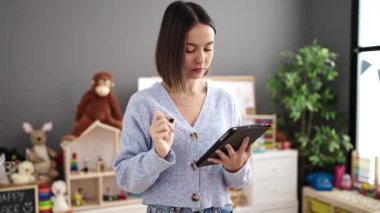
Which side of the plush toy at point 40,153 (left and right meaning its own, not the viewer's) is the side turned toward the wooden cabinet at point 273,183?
left

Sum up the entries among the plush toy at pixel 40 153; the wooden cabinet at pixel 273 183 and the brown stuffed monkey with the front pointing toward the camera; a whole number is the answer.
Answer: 3

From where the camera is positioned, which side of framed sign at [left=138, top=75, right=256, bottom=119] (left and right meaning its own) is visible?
front

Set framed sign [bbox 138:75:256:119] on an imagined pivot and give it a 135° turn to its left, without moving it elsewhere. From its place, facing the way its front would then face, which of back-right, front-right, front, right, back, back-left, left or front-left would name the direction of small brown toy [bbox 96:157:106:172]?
back

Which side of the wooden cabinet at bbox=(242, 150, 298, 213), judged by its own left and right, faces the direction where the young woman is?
front

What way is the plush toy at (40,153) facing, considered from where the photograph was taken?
facing the viewer

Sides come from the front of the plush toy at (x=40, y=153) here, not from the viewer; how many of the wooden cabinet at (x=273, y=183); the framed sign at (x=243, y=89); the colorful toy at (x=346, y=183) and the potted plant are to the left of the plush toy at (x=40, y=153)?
4

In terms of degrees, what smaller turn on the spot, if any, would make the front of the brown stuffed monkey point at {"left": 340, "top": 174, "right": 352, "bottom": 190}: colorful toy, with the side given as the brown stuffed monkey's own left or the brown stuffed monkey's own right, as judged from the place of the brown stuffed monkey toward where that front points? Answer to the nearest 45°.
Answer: approximately 90° to the brown stuffed monkey's own left

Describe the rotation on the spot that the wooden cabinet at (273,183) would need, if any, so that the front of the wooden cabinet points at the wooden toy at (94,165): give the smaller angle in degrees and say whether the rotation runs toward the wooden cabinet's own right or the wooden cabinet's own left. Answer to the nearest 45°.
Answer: approximately 45° to the wooden cabinet's own right

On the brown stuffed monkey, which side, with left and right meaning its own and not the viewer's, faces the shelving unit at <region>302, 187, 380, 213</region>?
left

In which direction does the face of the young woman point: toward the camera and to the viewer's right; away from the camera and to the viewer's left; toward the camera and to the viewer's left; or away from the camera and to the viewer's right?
toward the camera and to the viewer's right
